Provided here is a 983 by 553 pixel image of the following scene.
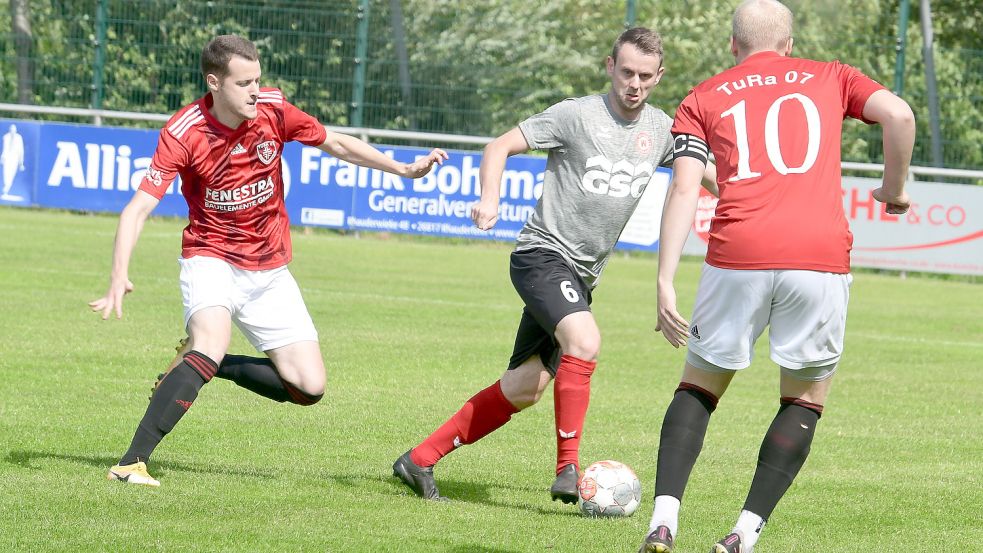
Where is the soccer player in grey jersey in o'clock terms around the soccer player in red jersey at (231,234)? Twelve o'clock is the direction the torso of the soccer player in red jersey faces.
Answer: The soccer player in grey jersey is roughly at 11 o'clock from the soccer player in red jersey.

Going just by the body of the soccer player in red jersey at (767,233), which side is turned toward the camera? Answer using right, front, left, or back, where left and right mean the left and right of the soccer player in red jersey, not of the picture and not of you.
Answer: back

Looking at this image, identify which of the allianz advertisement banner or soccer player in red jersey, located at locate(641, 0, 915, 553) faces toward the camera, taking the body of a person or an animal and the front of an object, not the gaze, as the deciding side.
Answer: the allianz advertisement banner

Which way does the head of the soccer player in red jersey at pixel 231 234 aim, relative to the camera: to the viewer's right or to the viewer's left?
to the viewer's right

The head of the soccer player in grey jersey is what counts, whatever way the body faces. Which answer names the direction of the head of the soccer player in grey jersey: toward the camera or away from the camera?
toward the camera

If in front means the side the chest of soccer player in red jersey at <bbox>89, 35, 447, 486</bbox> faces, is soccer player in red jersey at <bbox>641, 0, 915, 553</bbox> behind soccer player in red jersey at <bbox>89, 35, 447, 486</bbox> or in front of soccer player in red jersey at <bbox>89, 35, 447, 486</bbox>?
in front

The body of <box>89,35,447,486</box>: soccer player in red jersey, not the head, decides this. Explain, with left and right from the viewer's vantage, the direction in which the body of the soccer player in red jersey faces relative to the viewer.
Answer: facing the viewer and to the right of the viewer

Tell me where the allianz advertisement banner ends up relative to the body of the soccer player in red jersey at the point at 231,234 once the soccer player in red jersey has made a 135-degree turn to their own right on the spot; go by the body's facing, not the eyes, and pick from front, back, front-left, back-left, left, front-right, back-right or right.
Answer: right

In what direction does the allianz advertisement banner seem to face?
toward the camera

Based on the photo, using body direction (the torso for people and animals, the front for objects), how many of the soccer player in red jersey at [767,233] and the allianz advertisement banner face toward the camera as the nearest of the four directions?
1

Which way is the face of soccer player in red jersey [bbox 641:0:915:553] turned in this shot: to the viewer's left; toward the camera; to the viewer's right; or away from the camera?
away from the camera

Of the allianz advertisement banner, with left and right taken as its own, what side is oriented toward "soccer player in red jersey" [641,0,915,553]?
front
